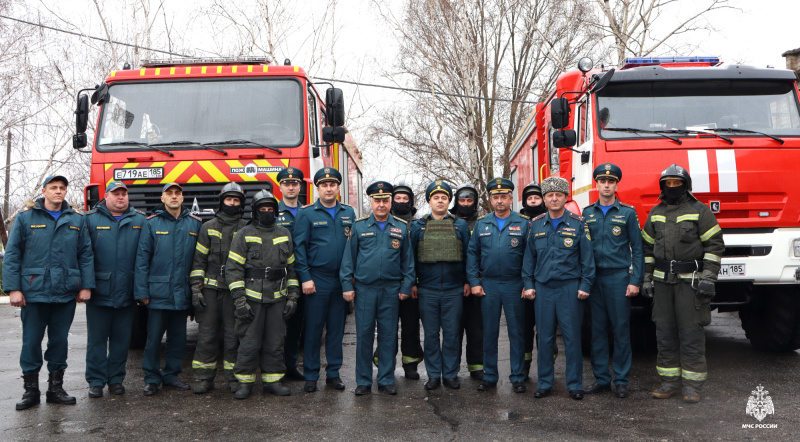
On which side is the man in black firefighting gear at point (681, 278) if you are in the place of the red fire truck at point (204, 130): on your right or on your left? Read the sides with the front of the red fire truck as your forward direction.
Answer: on your left

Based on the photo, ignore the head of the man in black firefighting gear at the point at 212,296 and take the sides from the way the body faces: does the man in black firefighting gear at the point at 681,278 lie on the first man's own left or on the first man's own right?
on the first man's own left

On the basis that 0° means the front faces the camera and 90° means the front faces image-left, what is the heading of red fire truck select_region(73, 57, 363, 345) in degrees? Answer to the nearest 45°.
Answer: approximately 0°

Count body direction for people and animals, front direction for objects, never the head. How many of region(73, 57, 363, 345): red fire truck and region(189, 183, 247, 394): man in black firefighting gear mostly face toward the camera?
2
